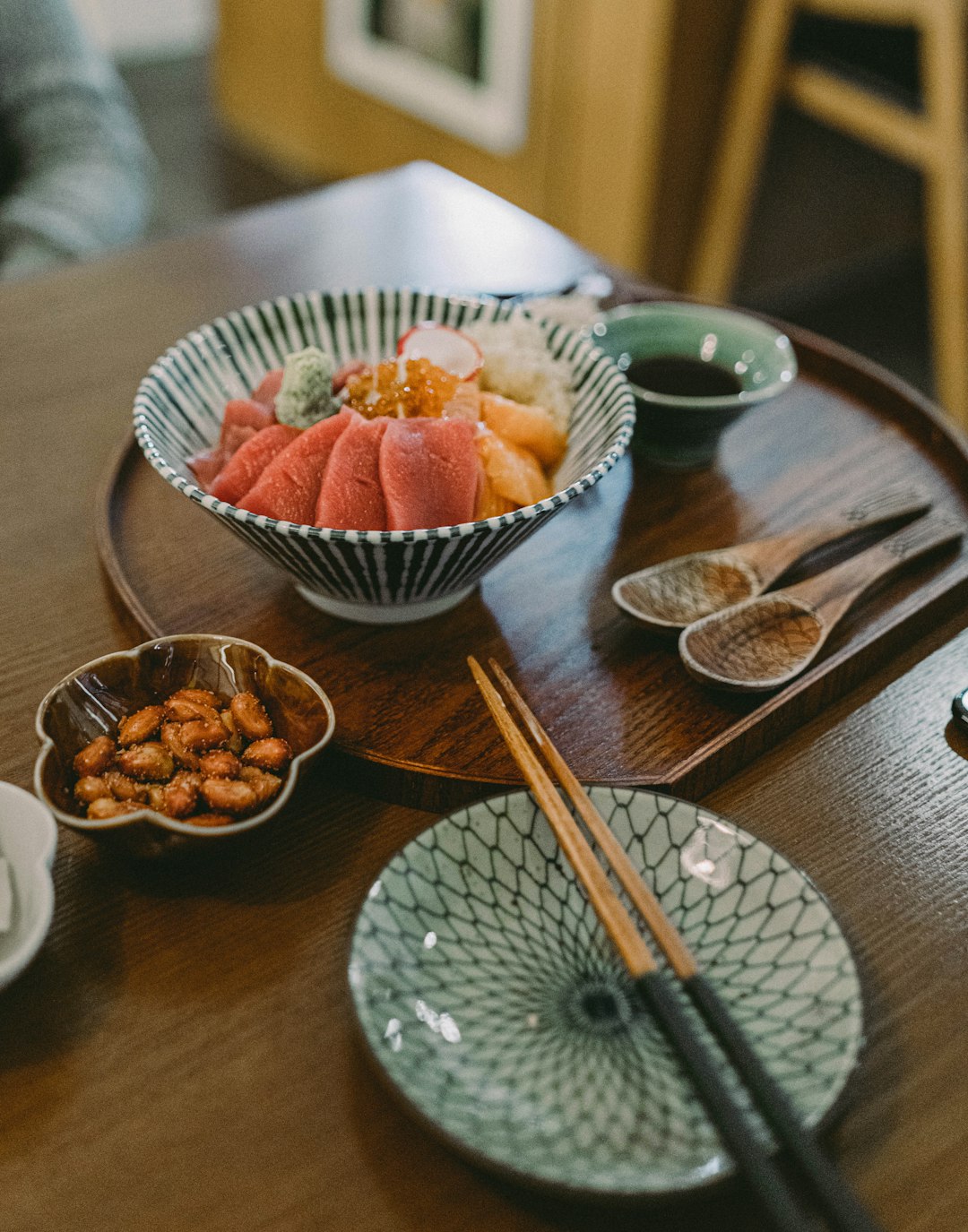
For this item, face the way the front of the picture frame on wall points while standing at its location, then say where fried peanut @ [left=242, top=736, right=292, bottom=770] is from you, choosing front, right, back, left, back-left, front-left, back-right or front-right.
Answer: front-left

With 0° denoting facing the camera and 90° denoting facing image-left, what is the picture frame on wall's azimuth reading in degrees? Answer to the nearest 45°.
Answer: approximately 45°

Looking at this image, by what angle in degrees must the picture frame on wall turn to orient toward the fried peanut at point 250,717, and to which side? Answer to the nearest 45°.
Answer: approximately 45° to its left

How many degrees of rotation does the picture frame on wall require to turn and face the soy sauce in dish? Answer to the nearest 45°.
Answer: approximately 45° to its left

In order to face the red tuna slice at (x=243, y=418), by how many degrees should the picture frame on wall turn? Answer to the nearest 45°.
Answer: approximately 45° to its left

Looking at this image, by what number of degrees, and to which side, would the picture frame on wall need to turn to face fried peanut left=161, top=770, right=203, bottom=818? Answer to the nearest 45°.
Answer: approximately 45° to its left

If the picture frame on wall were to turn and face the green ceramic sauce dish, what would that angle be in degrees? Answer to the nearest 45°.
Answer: approximately 45° to its left

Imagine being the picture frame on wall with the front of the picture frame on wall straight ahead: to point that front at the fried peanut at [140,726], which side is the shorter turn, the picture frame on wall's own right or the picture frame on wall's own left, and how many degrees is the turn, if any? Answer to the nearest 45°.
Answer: approximately 45° to the picture frame on wall's own left

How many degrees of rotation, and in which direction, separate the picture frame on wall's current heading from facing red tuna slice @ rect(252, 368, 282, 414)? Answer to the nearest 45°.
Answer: approximately 45° to its left

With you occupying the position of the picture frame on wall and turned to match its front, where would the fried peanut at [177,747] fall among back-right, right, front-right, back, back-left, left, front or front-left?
front-left
